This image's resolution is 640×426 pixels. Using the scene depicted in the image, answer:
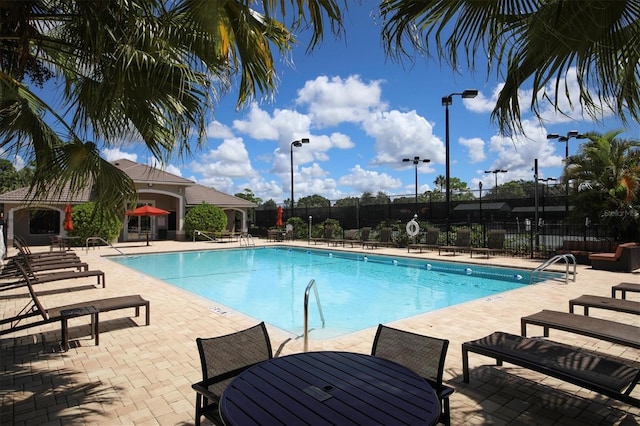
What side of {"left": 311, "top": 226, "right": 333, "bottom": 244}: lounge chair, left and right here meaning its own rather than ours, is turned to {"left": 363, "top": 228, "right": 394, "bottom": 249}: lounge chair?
left

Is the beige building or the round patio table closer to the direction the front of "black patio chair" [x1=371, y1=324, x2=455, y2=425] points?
the round patio table

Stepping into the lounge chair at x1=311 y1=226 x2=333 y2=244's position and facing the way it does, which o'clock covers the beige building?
The beige building is roughly at 2 o'clock from the lounge chair.

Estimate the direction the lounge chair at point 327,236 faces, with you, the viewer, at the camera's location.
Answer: facing the viewer and to the left of the viewer

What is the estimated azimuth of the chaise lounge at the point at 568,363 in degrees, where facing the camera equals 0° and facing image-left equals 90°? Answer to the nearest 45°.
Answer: approximately 135°

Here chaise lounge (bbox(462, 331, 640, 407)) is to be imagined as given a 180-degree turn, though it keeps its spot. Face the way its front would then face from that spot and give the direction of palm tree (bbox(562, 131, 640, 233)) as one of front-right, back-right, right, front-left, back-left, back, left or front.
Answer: back-left

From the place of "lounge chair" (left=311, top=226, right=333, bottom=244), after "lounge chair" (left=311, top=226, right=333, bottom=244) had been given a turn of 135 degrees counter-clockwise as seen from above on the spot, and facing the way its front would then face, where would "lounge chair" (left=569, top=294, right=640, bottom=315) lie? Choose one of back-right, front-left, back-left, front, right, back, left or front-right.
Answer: right

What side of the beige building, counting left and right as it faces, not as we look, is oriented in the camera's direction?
front

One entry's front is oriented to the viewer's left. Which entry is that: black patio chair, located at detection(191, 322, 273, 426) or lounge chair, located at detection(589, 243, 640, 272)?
the lounge chair

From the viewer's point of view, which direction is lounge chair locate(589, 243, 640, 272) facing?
to the viewer's left

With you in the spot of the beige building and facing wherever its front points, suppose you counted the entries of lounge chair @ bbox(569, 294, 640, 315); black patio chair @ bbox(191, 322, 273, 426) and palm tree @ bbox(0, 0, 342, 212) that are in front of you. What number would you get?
3

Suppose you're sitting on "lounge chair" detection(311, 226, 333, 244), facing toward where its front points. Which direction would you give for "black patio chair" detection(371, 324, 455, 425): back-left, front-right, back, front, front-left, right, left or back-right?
front-left

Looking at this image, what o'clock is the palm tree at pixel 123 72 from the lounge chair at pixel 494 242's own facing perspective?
The palm tree is roughly at 11 o'clock from the lounge chair.

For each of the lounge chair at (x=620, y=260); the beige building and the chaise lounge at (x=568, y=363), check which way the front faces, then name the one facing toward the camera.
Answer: the beige building

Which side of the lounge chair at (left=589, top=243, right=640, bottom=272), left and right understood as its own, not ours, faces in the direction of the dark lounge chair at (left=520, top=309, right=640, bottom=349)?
left
